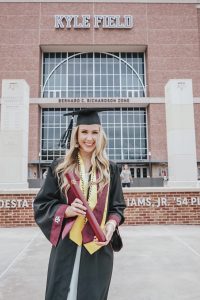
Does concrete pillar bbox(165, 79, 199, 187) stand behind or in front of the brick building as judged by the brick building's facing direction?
in front

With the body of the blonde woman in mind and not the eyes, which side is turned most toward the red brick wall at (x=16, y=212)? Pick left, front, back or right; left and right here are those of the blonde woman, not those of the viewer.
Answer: back

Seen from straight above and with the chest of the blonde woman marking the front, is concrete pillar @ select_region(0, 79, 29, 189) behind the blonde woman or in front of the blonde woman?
behind

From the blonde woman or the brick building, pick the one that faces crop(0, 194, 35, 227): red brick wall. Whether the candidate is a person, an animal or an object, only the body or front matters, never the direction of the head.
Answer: the brick building

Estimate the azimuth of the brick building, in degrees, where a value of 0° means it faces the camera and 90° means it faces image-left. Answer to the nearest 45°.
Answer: approximately 0°

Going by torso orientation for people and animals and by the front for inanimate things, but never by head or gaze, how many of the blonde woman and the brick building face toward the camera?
2

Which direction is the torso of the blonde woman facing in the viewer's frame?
toward the camera

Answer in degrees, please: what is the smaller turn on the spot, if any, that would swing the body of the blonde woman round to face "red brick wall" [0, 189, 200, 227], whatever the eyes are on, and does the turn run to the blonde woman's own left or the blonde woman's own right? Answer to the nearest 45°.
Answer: approximately 180°

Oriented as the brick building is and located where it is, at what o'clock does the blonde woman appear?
The blonde woman is roughly at 12 o'clock from the brick building.

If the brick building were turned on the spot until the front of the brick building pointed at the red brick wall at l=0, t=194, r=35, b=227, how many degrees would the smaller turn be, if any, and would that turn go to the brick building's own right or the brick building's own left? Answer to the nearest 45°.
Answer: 0° — it already faces it

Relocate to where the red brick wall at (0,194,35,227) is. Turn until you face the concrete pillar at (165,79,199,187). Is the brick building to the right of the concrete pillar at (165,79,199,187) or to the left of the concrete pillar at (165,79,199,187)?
left
